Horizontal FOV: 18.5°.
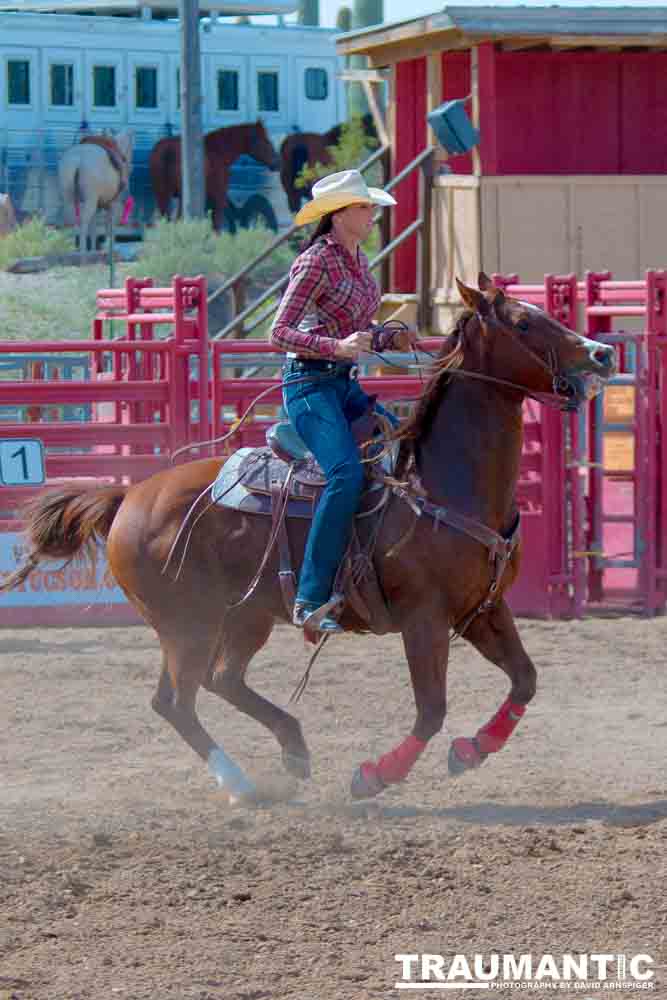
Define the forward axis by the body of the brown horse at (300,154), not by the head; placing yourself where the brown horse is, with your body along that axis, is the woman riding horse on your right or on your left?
on your right

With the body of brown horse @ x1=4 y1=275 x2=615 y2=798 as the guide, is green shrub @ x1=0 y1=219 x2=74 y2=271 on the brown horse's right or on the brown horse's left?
on the brown horse's left

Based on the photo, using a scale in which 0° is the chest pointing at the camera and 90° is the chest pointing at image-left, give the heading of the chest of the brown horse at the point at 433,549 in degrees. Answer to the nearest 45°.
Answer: approximately 270°

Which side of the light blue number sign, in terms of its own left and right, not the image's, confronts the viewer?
front

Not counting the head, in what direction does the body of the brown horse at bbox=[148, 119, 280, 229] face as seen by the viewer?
to the viewer's right

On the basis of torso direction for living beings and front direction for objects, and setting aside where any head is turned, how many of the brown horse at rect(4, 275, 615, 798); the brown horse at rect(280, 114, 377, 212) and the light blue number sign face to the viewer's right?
2

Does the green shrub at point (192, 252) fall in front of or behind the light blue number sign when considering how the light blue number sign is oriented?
behind

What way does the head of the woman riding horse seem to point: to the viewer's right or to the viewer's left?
to the viewer's right

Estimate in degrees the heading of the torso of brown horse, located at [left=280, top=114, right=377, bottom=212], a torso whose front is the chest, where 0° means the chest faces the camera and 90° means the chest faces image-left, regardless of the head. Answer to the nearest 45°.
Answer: approximately 270°
